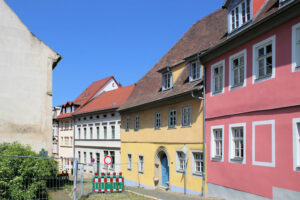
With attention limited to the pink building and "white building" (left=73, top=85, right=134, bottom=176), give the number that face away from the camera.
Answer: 0

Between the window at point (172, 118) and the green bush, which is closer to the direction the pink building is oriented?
the green bush

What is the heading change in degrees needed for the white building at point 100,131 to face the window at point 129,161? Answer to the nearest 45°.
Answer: approximately 45° to its left

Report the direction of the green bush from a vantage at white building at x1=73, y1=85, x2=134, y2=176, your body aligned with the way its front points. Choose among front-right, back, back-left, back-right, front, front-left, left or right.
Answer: front-left

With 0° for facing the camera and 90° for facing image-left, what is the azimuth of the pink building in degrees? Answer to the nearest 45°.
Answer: approximately 45°

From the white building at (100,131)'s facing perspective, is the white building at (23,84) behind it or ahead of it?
ahead

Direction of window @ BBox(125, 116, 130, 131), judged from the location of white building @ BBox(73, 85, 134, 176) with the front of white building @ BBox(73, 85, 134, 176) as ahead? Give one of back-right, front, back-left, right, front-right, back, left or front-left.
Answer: front-left

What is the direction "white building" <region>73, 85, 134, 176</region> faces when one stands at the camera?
facing the viewer and to the left of the viewer
